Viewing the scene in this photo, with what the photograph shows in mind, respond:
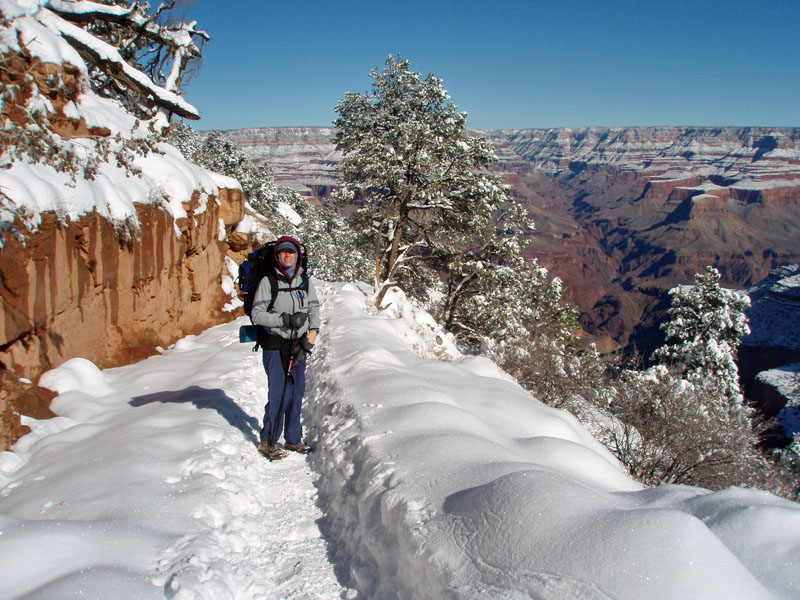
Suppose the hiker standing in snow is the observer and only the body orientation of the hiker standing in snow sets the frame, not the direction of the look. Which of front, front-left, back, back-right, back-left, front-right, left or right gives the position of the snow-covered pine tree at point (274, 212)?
back-left

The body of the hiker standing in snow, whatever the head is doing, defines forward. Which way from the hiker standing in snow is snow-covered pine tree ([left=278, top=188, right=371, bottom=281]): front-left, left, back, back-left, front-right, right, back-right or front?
back-left

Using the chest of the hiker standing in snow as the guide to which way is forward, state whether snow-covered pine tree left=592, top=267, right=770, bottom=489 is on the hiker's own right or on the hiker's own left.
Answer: on the hiker's own left

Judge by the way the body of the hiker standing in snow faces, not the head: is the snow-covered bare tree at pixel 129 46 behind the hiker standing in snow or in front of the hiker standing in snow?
behind

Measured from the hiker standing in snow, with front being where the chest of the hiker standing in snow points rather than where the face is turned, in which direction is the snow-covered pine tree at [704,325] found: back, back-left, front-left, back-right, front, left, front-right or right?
left

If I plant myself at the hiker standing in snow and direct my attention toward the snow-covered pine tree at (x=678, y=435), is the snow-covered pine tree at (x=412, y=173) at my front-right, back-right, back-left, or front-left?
front-left

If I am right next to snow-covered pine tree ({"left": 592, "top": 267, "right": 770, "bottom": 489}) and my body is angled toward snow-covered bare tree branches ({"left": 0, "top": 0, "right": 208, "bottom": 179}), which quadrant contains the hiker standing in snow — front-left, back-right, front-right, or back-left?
front-left

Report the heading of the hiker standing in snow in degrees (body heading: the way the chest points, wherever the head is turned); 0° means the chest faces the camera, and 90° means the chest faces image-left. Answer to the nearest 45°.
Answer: approximately 315°

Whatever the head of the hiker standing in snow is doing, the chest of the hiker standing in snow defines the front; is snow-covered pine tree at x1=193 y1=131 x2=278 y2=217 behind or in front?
behind

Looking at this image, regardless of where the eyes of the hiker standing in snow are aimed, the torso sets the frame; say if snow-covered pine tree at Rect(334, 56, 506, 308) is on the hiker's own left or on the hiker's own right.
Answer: on the hiker's own left
